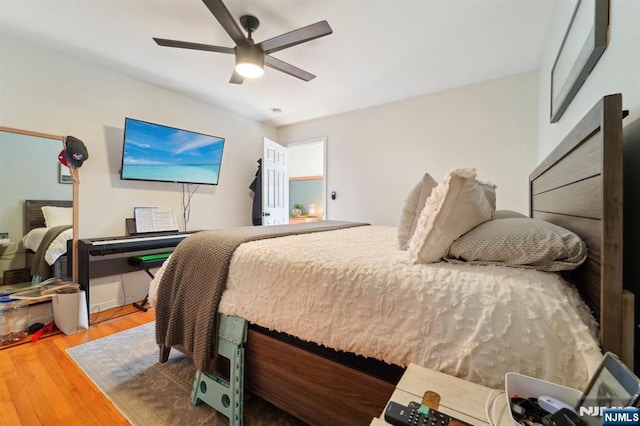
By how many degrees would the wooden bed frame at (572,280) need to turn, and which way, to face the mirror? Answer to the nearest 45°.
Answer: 0° — it already faces it

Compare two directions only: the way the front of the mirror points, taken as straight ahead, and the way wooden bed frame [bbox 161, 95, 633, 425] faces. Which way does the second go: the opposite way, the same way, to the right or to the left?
the opposite way

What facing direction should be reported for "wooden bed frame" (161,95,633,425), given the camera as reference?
facing to the left of the viewer

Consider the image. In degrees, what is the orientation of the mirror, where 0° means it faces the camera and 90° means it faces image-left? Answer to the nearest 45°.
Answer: approximately 315°

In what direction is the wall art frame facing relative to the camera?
to the viewer's left

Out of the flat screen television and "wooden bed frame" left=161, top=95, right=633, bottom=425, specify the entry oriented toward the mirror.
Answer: the wooden bed frame
